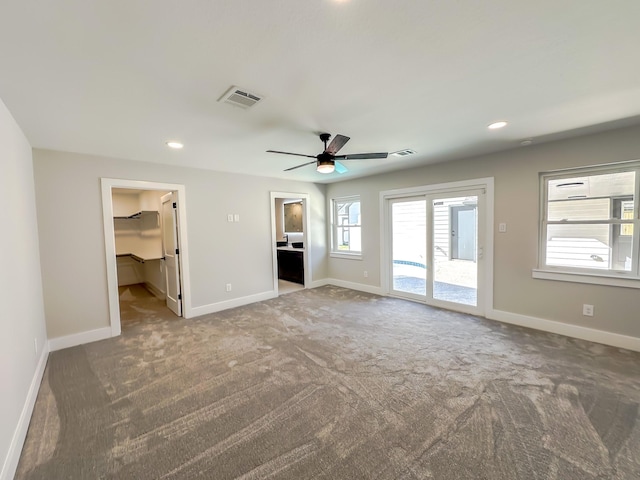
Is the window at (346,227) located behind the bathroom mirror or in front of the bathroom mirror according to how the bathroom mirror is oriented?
in front

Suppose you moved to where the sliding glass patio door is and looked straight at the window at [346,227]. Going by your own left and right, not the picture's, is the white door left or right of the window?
left

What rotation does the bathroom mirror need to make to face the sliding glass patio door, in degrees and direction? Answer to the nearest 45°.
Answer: approximately 45° to its left

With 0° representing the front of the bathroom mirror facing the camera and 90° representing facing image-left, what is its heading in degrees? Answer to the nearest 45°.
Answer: approximately 0°

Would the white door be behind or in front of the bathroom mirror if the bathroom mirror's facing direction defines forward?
in front

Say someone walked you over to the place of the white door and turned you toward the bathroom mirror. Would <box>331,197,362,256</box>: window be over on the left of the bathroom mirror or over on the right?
right
